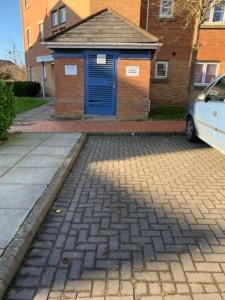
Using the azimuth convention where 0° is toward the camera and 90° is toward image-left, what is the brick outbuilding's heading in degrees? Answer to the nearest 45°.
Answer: approximately 0°

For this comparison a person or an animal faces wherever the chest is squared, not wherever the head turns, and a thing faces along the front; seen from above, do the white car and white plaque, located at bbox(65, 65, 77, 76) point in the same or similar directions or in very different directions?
very different directions

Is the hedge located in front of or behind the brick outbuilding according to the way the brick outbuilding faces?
in front

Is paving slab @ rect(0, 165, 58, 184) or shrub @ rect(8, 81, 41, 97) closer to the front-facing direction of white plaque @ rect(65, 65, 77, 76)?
the paving slab

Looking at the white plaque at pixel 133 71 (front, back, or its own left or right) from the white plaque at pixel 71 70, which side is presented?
right

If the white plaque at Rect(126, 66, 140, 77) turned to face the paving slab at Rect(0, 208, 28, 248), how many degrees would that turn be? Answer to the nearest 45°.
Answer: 0° — it already faces it

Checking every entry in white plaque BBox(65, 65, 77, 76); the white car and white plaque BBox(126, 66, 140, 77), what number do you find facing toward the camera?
2

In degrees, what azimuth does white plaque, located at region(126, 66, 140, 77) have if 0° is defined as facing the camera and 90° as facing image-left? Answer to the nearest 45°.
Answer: approximately 0°

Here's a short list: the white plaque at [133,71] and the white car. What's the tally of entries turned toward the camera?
1

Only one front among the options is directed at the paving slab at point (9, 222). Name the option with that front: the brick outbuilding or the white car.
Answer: the brick outbuilding

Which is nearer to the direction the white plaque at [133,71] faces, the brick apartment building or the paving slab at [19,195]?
the paving slab

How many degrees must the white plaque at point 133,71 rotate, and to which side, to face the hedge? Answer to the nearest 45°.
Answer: approximately 45° to its right

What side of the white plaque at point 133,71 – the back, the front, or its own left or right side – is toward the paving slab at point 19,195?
front
